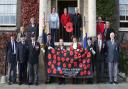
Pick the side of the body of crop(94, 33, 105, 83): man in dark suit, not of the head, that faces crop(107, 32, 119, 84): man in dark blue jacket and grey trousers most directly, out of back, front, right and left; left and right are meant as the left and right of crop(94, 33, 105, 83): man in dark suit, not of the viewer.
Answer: left

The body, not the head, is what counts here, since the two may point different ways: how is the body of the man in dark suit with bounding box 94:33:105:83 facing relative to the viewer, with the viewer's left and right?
facing the viewer

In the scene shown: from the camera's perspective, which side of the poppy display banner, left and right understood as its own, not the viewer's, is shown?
front

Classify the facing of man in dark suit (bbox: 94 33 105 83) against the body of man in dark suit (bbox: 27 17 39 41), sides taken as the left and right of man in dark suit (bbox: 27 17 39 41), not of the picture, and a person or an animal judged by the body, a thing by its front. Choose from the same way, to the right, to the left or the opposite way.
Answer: the same way

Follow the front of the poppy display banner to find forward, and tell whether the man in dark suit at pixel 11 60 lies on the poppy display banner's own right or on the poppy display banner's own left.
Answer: on the poppy display banner's own right

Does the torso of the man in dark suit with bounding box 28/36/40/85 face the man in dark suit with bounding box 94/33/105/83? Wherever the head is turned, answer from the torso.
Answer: no

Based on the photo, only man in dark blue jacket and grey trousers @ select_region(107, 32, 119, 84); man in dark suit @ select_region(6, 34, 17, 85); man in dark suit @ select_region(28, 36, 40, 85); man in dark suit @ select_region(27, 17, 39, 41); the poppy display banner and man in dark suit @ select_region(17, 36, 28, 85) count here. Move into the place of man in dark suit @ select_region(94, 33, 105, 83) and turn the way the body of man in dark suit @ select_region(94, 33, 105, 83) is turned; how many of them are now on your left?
1

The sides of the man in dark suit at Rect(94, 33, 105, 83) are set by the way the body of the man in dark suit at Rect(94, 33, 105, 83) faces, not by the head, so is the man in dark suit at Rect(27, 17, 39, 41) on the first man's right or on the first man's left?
on the first man's right

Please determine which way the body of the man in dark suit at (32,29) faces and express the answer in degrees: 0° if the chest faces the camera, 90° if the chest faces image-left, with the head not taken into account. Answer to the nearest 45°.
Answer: approximately 0°

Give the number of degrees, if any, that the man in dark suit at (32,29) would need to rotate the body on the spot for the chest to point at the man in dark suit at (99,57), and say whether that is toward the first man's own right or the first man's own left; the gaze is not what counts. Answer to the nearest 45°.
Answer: approximately 45° to the first man's own left

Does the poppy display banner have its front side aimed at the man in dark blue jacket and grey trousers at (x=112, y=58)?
no

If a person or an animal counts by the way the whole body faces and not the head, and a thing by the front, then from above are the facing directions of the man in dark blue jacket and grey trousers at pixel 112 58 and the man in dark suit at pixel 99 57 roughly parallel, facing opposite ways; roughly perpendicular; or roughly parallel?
roughly parallel

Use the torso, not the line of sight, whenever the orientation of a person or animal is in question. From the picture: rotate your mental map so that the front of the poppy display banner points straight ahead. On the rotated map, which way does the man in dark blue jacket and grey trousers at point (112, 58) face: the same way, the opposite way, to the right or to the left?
the same way

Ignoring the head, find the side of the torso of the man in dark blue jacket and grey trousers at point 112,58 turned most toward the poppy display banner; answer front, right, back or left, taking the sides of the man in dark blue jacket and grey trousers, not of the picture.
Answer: right
